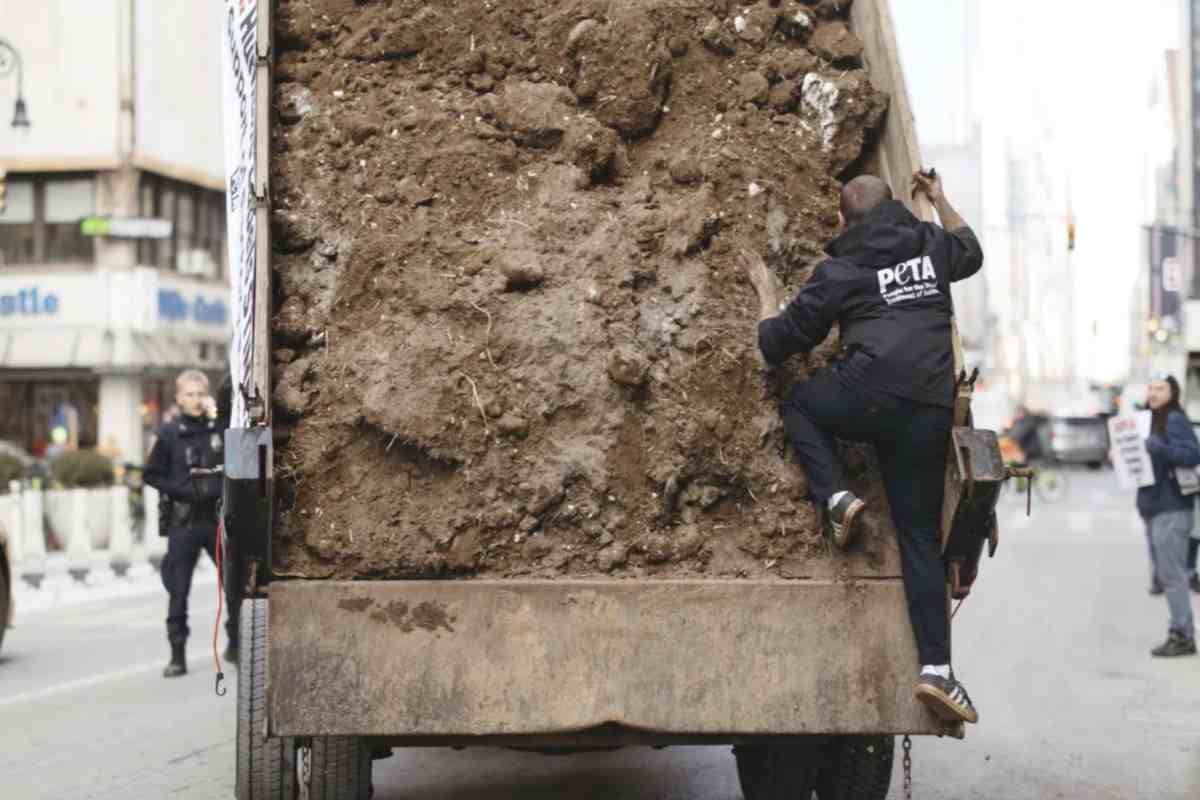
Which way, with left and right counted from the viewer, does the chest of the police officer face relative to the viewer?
facing the viewer

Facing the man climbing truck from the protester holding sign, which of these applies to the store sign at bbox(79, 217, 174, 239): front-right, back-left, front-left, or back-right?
back-right

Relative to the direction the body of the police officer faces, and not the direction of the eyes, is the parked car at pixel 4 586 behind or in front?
behind

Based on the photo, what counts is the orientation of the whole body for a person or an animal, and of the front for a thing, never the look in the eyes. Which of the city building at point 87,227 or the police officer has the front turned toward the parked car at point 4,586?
the city building

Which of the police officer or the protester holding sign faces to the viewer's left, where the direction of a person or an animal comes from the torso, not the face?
the protester holding sign

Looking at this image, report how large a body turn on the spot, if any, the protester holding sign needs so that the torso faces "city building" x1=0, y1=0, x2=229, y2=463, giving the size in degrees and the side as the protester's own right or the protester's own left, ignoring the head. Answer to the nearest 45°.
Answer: approximately 45° to the protester's own right

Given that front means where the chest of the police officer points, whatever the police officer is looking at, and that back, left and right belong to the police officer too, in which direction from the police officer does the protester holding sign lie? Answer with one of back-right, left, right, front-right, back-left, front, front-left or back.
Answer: left

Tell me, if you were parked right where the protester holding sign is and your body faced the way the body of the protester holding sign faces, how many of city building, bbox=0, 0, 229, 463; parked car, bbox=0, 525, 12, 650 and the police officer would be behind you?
0

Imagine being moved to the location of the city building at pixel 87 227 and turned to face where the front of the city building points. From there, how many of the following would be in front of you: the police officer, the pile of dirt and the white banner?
3

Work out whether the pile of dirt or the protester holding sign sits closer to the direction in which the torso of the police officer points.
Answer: the pile of dirt

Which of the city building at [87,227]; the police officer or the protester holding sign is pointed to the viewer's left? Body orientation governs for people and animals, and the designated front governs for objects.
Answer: the protester holding sign

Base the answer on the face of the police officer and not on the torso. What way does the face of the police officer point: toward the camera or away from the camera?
toward the camera

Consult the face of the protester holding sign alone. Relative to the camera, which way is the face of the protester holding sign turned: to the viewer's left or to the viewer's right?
to the viewer's left

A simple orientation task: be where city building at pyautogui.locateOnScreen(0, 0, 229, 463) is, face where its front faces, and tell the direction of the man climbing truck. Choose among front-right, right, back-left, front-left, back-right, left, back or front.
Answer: front

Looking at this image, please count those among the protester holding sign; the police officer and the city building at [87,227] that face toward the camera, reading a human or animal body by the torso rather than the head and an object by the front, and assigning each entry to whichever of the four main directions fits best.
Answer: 2

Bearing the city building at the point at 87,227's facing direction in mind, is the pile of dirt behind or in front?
in front
